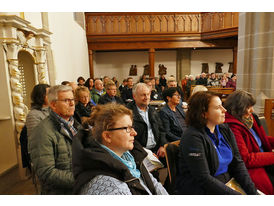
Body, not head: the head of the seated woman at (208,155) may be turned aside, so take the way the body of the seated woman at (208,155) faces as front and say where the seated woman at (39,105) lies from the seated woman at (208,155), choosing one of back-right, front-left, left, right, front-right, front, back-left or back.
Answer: back-right

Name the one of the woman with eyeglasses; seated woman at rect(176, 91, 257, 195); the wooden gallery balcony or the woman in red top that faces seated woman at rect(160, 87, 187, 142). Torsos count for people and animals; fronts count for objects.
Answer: the wooden gallery balcony

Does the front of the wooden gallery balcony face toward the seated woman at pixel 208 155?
yes

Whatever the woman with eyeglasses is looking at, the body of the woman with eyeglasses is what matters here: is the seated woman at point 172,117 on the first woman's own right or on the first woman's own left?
on the first woman's own left

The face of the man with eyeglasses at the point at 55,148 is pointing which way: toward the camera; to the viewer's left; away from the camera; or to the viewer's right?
to the viewer's right

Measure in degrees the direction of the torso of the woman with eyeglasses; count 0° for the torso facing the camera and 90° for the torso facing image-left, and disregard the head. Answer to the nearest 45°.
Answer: approximately 315°

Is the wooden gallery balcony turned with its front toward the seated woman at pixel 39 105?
yes

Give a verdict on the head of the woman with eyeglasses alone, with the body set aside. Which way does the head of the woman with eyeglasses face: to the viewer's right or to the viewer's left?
to the viewer's right

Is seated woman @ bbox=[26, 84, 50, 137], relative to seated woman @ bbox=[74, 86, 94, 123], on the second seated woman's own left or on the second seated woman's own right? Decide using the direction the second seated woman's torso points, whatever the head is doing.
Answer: on the second seated woman's own right

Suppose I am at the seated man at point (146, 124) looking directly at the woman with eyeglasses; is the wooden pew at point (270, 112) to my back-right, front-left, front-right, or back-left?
back-left

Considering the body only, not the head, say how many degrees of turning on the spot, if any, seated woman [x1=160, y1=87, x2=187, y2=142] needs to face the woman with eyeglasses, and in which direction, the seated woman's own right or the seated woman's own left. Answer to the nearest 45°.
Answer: approximately 45° to the seated woman's own right
